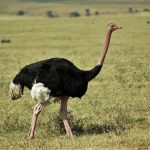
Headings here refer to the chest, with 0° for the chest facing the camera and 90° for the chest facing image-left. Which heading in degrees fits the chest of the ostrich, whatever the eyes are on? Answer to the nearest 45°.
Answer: approximately 270°
